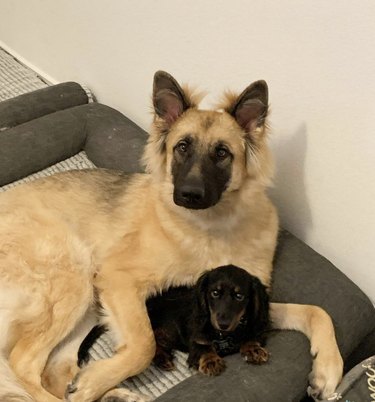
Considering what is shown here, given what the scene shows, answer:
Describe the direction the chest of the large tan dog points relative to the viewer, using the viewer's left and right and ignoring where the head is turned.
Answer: facing the viewer and to the right of the viewer

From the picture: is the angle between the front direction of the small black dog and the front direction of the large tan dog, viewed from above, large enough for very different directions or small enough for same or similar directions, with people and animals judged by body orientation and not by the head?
same or similar directions
